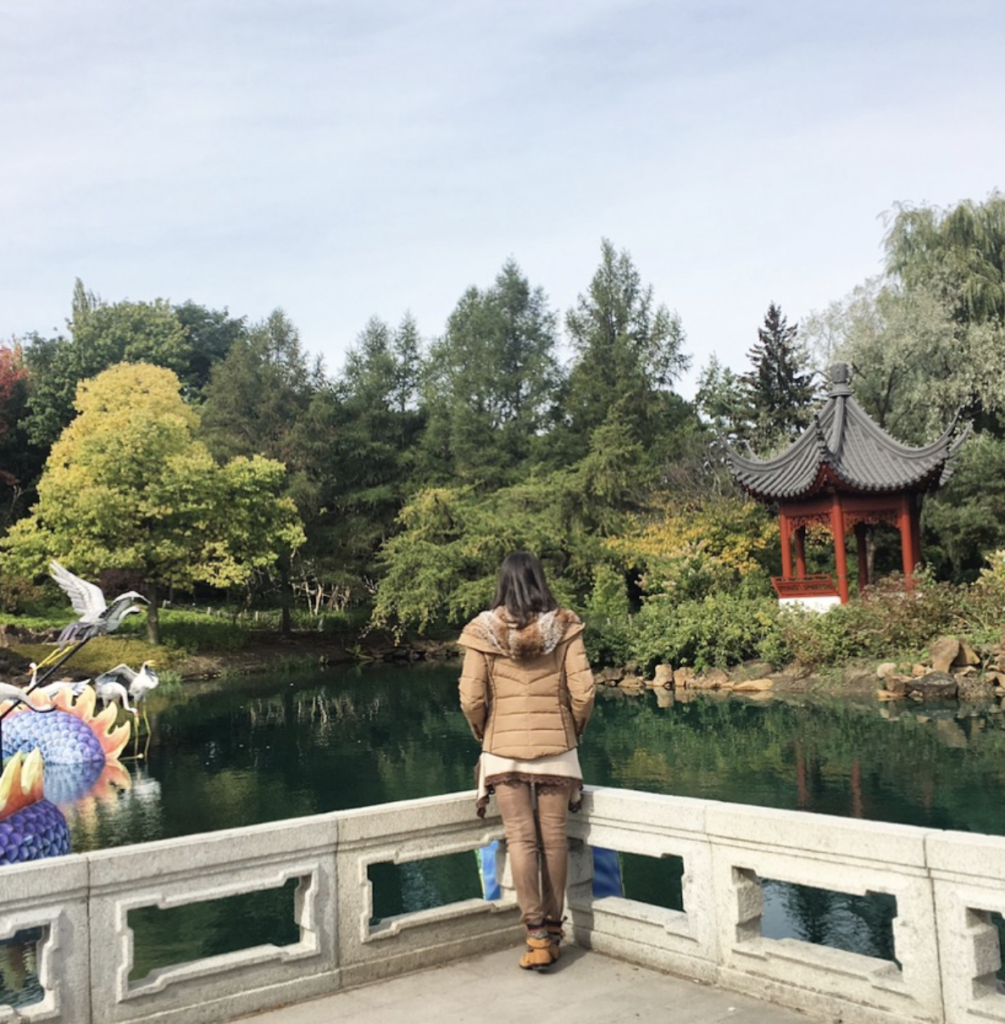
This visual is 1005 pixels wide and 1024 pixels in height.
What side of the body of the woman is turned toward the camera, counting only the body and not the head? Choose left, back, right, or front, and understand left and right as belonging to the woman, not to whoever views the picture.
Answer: back

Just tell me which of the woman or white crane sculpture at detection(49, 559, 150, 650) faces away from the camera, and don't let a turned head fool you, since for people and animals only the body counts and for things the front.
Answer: the woman

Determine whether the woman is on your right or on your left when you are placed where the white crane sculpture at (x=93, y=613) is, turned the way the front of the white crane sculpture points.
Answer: on your right

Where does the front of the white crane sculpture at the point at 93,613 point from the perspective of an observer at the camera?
facing to the right of the viewer

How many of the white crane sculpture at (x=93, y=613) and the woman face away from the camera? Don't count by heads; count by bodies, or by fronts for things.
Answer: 1

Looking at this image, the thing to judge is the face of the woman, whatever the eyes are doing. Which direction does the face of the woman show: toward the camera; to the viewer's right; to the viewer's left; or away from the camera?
away from the camera

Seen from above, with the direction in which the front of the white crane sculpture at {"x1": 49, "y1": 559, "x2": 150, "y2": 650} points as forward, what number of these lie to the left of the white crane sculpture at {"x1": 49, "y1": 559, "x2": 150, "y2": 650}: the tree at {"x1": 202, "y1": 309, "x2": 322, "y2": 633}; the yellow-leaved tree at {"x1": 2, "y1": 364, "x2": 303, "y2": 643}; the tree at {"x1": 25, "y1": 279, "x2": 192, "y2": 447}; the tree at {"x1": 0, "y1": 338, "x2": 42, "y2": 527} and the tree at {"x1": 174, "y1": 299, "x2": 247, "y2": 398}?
5

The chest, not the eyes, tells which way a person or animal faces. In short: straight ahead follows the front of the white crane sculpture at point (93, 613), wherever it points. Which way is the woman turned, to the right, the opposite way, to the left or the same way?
to the left

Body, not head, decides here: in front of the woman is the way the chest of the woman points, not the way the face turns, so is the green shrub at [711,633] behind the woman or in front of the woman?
in front

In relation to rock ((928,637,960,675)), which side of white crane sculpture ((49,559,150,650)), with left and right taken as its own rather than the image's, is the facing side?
front

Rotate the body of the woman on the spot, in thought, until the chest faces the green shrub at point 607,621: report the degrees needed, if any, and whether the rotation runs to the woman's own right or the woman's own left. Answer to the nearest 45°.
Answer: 0° — they already face it

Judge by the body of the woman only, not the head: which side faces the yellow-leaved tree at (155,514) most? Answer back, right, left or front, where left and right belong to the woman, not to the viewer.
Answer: front

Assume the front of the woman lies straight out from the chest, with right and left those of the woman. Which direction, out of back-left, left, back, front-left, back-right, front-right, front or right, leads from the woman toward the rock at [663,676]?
front

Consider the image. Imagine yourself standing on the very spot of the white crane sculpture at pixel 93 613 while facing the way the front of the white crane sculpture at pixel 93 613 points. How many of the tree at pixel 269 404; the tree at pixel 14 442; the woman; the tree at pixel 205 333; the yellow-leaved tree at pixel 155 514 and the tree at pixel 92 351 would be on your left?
5

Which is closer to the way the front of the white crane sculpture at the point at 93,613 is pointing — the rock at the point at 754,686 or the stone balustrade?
the rock
